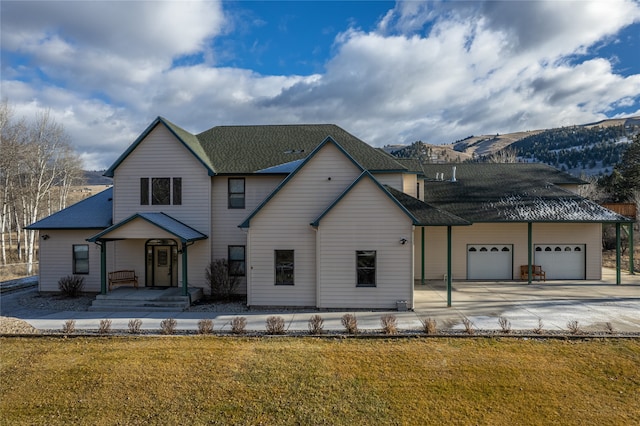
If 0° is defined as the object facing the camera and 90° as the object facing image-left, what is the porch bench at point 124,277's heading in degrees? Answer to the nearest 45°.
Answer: approximately 0°

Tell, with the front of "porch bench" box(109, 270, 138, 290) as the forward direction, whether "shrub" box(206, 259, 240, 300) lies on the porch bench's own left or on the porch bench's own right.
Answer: on the porch bench's own left

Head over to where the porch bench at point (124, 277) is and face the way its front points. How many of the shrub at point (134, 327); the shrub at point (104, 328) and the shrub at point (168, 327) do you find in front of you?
3

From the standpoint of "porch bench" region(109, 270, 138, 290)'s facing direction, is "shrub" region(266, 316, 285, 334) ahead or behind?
ahead

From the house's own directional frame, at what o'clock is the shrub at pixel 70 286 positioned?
The shrub is roughly at 3 o'clock from the house.
